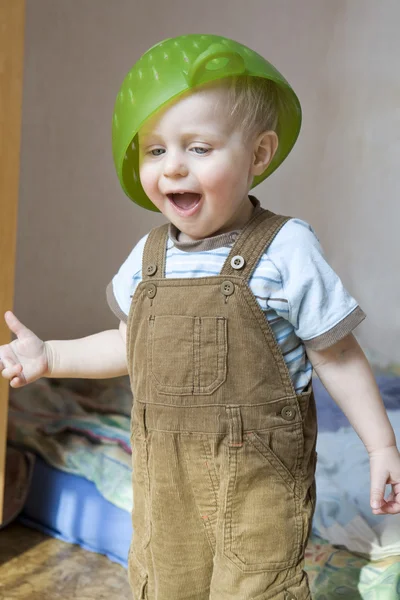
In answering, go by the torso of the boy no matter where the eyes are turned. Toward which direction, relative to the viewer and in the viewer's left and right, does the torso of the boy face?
facing the viewer and to the left of the viewer

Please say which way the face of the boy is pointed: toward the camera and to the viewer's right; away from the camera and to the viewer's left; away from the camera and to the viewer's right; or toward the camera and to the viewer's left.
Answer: toward the camera and to the viewer's left

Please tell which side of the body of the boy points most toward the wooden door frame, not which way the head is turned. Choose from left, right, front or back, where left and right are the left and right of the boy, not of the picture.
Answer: right
